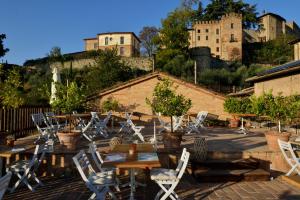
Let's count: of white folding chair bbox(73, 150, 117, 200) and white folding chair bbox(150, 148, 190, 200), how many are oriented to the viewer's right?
1

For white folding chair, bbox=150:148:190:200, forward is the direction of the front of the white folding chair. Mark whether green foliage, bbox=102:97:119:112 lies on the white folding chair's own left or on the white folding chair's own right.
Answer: on the white folding chair's own right

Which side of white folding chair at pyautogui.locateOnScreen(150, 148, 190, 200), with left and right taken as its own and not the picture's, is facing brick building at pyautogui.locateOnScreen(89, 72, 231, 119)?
right

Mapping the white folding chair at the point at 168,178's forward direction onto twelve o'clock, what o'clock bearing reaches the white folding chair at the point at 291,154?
the white folding chair at the point at 291,154 is roughly at 5 o'clock from the white folding chair at the point at 168,178.

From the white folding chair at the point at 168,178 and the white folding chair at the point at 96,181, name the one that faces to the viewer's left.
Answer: the white folding chair at the point at 168,178

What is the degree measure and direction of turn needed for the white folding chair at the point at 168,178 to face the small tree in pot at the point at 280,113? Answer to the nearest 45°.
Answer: approximately 135° to its right

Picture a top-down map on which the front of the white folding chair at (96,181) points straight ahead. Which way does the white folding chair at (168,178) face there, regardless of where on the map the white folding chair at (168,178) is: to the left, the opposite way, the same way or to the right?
the opposite way

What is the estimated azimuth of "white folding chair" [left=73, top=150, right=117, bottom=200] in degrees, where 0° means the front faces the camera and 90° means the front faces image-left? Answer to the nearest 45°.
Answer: approximately 270°

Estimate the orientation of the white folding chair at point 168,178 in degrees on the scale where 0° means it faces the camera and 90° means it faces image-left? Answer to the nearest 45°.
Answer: approximately 90°
